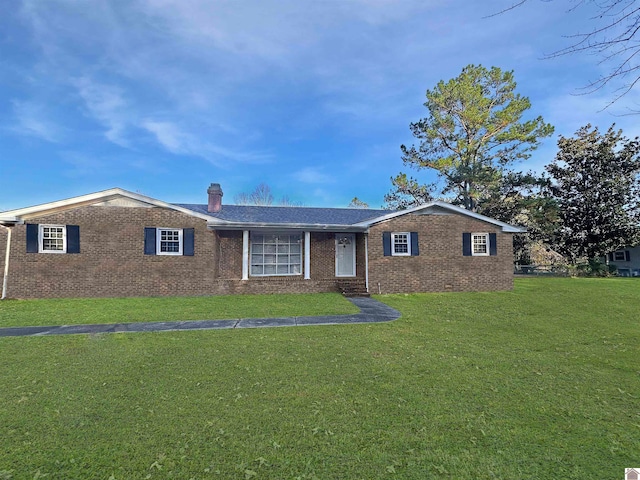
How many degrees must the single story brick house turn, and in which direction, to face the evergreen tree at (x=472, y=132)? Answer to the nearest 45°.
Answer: approximately 135° to its left

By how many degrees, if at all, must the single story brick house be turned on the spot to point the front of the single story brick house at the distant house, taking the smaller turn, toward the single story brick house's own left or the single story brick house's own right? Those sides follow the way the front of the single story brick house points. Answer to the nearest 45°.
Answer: approximately 90° to the single story brick house's own left

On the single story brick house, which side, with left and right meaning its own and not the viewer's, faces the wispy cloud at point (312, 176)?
back

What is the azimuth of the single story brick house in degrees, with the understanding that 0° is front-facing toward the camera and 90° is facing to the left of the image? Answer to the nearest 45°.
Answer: approximately 0°

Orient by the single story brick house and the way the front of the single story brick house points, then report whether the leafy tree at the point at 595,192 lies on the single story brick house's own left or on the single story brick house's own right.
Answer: on the single story brick house's own left

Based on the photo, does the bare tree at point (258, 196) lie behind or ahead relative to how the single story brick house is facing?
behind

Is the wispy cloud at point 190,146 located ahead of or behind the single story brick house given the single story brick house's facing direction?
behind
